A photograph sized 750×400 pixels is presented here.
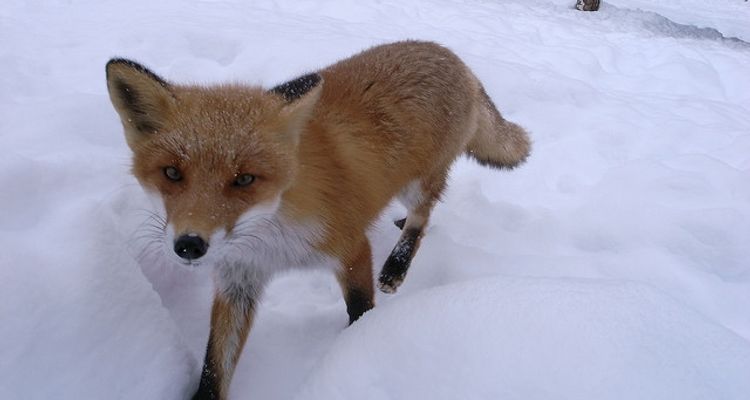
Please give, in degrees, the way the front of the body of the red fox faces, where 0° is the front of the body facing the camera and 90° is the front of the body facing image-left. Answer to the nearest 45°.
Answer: approximately 45°

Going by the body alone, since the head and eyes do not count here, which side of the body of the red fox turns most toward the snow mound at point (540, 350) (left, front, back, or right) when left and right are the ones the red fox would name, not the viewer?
left
